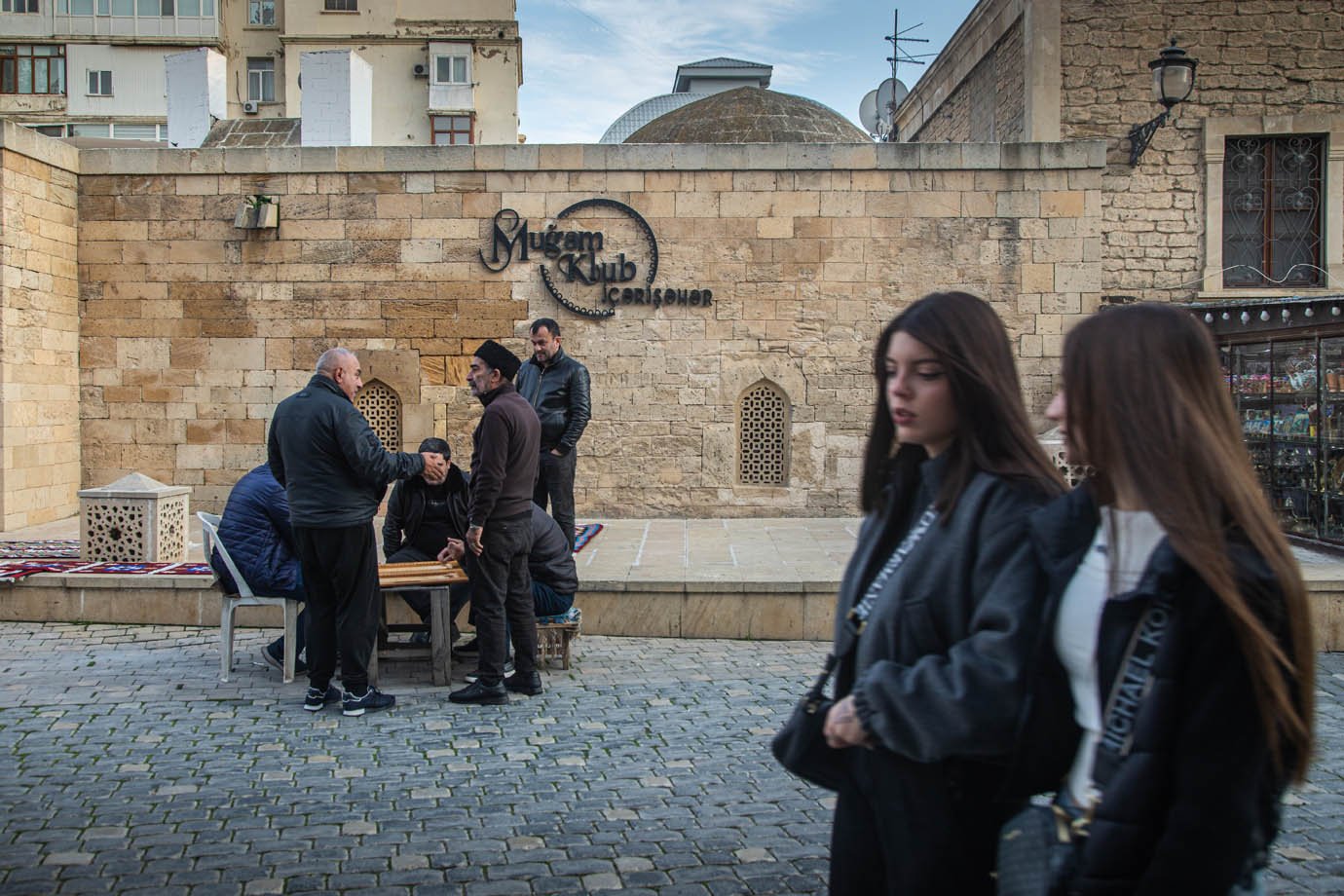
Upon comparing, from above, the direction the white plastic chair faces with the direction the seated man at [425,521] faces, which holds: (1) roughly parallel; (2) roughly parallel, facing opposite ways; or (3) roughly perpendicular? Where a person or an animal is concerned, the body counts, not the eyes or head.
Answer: roughly perpendicular

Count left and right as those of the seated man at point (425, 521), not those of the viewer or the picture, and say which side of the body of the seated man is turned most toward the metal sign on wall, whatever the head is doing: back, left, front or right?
back

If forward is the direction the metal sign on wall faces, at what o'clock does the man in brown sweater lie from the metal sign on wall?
The man in brown sweater is roughly at 12 o'clock from the metal sign on wall.

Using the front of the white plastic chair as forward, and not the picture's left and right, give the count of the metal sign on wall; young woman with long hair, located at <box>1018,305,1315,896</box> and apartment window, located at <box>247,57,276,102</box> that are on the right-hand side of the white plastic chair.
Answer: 1

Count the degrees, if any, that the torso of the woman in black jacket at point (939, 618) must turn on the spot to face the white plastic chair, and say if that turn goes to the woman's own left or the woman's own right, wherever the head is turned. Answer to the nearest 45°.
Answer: approximately 90° to the woman's own right

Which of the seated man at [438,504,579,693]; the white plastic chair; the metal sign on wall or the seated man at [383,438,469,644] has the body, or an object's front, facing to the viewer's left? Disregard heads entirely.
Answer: the seated man at [438,504,579,693]

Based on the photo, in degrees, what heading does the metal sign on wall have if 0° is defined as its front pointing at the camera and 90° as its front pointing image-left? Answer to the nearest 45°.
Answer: approximately 0°

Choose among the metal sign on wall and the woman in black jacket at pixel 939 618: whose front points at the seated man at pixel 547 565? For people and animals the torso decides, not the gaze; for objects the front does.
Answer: the metal sign on wall

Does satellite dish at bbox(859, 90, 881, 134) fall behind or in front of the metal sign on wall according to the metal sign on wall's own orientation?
behind

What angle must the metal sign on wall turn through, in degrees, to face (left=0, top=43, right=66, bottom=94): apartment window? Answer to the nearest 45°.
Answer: approximately 135° to its right

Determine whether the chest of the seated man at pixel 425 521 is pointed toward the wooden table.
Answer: yes

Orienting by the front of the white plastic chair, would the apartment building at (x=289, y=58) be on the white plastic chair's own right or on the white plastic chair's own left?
on the white plastic chair's own left

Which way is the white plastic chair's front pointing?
to the viewer's right

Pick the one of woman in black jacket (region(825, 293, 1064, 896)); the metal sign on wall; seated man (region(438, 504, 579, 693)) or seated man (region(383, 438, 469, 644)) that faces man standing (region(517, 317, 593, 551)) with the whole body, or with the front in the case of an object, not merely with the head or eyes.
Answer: the metal sign on wall

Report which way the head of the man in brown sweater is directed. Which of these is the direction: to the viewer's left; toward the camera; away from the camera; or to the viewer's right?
to the viewer's left

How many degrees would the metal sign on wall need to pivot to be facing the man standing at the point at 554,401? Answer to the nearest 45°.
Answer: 0° — it already faces them

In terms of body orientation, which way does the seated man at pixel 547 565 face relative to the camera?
to the viewer's left
